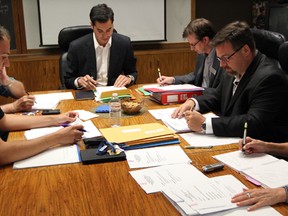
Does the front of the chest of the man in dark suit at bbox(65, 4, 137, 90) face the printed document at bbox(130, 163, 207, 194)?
yes

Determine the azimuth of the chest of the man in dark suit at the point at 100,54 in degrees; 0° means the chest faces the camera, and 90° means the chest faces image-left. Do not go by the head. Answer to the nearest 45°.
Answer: approximately 0°

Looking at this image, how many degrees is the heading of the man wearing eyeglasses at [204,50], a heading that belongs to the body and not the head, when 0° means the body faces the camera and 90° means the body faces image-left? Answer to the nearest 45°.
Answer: approximately 45°

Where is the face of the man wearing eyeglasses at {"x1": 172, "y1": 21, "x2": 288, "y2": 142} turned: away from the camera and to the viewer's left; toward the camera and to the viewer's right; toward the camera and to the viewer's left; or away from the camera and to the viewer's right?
toward the camera and to the viewer's left

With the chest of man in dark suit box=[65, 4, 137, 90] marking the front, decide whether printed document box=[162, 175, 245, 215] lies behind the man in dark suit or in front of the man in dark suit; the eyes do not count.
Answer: in front

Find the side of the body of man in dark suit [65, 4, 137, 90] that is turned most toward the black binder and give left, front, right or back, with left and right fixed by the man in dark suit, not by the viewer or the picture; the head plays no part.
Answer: front

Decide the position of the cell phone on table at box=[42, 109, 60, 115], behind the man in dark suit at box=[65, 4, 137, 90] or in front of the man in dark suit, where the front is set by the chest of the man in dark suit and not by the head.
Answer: in front

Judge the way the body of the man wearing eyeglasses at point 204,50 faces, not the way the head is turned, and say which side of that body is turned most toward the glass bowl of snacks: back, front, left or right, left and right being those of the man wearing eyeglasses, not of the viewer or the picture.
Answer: front

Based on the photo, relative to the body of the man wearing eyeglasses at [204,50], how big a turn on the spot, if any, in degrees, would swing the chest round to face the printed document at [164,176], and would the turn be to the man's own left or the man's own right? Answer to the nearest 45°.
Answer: approximately 45° to the man's own left

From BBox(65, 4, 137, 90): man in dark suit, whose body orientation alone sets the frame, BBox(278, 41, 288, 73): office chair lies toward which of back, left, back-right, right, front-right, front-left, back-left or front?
front-left

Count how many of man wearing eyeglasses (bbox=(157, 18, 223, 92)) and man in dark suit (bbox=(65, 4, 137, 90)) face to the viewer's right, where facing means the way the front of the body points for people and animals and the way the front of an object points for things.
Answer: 0
